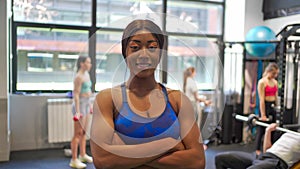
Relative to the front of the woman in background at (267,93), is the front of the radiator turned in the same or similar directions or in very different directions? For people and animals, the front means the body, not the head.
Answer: same or similar directions

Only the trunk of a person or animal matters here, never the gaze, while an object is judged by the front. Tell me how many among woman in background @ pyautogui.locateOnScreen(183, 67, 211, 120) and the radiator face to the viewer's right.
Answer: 1

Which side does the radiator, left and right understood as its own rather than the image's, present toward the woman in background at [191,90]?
left

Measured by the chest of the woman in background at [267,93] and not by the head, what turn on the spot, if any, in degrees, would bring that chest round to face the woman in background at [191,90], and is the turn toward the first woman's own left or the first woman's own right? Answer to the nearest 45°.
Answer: approximately 45° to the first woman's own right

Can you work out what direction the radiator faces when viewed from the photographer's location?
facing the viewer

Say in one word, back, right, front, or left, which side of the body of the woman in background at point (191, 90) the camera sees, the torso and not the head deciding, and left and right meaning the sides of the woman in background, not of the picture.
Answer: right

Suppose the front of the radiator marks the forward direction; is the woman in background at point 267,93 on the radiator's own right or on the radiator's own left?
on the radiator's own left

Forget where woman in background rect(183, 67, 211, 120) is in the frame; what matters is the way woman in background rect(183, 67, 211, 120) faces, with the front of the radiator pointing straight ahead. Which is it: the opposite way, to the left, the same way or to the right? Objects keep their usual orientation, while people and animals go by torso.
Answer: to the left
